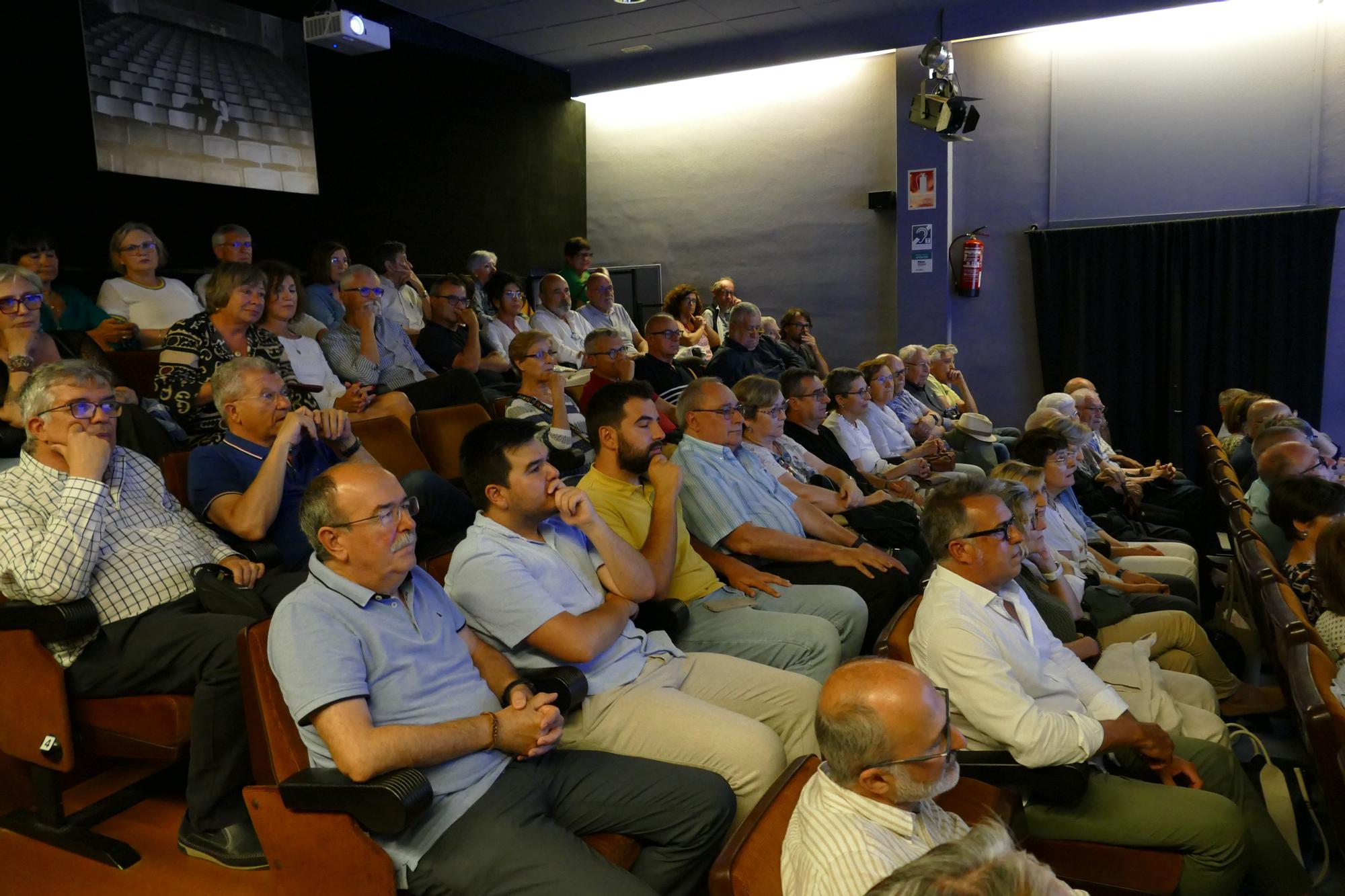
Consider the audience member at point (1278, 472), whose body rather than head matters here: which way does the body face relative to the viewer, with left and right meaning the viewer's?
facing to the right of the viewer

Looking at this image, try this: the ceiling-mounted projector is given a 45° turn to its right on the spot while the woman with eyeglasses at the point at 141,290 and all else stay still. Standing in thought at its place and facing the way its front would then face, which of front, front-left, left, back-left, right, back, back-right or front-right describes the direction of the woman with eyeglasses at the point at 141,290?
front-right

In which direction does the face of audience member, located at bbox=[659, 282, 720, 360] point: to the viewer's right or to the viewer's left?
to the viewer's right

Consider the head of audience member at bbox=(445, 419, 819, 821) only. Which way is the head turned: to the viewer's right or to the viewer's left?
to the viewer's right

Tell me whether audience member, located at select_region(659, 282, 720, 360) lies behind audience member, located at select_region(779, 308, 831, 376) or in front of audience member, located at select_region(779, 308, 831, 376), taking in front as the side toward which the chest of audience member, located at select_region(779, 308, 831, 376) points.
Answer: behind

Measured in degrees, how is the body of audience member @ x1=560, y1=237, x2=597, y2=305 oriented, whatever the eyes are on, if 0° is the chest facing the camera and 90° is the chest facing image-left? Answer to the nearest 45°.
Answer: approximately 315°

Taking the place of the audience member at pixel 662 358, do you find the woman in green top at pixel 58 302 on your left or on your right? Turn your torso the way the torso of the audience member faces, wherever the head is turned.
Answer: on your right

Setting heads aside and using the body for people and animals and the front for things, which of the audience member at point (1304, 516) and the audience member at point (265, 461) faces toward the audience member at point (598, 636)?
the audience member at point (265, 461)

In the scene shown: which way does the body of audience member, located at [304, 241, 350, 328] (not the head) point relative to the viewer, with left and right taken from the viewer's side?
facing the viewer and to the right of the viewer

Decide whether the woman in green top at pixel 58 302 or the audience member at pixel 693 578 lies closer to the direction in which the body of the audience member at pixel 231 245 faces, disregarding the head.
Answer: the audience member

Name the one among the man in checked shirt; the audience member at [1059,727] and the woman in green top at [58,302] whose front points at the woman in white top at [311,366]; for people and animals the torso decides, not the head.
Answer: the woman in green top

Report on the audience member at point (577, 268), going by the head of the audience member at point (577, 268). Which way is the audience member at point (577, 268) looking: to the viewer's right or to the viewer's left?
to the viewer's right

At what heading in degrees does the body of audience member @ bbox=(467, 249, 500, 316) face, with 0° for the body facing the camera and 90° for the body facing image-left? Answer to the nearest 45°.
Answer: approximately 315°

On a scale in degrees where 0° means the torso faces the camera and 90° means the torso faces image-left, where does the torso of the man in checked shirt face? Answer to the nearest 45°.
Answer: approximately 315°

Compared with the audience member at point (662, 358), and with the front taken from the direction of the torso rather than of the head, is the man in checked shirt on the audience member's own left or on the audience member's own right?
on the audience member's own right
